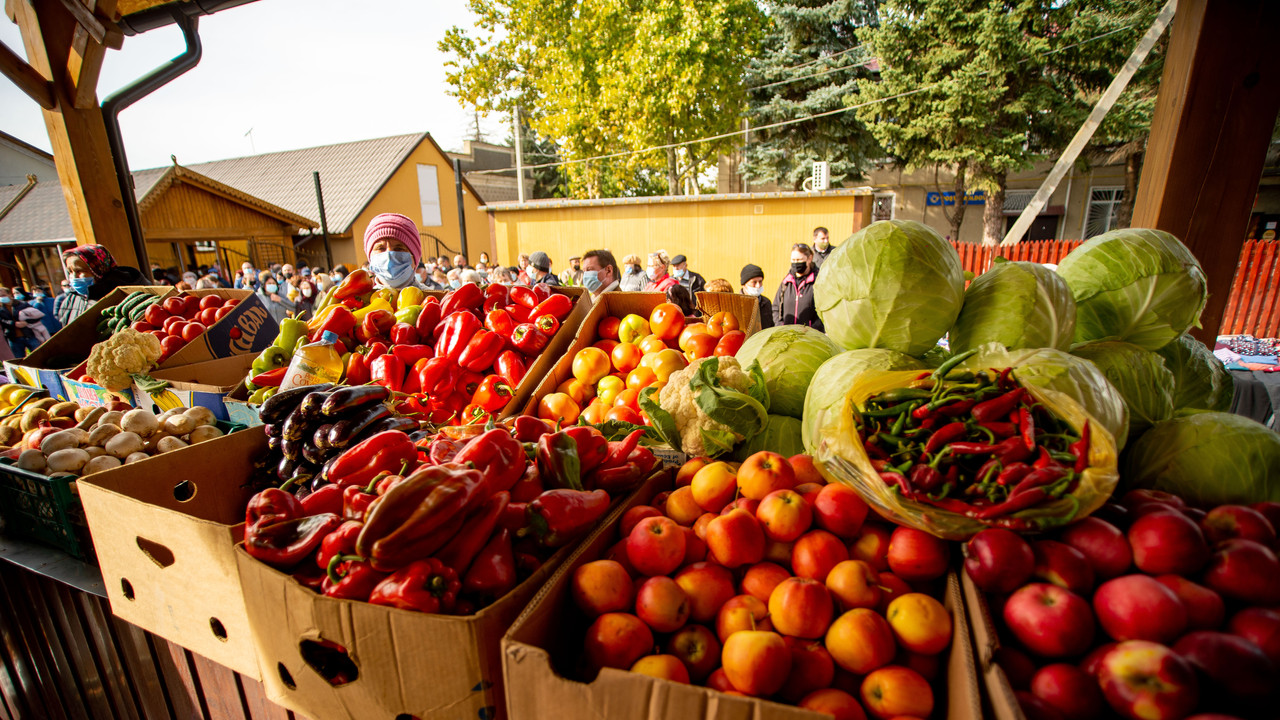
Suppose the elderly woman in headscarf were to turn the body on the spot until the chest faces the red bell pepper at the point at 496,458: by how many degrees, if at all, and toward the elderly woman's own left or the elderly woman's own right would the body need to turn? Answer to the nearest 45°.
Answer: approximately 45° to the elderly woman's own left

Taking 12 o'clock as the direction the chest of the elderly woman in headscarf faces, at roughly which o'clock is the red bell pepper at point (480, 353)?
The red bell pepper is roughly at 10 o'clock from the elderly woman in headscarf.

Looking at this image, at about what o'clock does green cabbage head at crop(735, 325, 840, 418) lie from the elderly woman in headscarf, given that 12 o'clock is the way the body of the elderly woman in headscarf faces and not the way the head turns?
The green cabbage head is roughly at 10 o'clock from the elderly woman in headscarf.

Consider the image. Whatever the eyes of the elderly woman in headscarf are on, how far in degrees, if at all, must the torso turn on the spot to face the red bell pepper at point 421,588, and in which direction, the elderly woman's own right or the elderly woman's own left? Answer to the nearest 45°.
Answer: approximately 45° to the elderly woman's own left

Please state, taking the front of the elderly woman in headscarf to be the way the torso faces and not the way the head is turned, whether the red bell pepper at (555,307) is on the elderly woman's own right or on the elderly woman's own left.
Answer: on the elderly woman's own left

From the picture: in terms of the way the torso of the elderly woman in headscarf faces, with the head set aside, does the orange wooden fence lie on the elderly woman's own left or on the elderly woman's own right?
on the elderly woman's own left

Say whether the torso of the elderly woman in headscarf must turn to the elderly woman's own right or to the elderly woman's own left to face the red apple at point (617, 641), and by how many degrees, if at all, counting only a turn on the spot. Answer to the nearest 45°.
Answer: approximately 45° to the elderly woman's own left

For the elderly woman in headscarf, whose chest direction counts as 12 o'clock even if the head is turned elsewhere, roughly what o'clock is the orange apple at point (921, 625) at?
The orange apple is roughly at 10 o'clock from the elderly woman in headscarf.

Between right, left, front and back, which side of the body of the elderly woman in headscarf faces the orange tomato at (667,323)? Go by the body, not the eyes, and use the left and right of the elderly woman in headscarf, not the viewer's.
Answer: left

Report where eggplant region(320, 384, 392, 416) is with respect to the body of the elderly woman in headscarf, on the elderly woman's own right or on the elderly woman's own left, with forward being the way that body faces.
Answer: on the elderly woman's own left

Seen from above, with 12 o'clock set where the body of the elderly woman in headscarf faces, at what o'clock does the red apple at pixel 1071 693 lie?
The red apple is roughly at 10 o'clock from the elderly woman in headscarf.

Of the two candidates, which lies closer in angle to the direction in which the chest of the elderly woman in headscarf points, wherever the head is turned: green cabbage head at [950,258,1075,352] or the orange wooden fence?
the green cabbage head

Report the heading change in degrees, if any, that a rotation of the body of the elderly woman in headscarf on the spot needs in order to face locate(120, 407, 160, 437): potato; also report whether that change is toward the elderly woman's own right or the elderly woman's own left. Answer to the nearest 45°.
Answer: approximately 45° to the elderly woman's own left

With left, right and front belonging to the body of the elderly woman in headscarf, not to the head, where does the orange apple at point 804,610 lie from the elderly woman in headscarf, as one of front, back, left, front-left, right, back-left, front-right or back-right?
front-left

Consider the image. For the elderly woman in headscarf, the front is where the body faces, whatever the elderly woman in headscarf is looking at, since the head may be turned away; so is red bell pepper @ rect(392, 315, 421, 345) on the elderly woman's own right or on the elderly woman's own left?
on the elderly woman's own left

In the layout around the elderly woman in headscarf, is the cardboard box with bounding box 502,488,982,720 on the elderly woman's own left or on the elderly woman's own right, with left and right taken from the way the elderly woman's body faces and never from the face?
on the elderly woman's own left

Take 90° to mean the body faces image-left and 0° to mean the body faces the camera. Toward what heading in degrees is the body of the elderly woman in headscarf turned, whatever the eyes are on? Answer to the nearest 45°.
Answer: approximately 45°

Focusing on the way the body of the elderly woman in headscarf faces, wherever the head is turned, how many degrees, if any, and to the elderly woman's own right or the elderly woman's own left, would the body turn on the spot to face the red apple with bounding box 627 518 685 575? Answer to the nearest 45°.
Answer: approximately 45° to the elderly woman's own left
